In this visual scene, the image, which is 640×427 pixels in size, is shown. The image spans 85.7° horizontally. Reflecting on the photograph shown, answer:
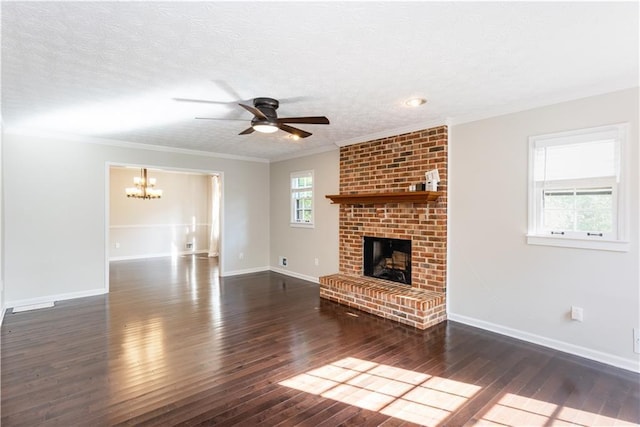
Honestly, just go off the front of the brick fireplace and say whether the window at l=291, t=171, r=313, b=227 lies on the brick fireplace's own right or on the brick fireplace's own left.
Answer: on the brick fireplace's own right

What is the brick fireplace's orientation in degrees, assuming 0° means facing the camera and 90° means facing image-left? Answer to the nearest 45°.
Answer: approximately 45°

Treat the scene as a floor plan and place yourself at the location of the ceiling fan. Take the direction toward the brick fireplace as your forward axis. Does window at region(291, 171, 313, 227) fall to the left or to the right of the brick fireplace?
left

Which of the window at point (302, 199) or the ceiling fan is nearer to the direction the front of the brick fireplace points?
the ceiling fan

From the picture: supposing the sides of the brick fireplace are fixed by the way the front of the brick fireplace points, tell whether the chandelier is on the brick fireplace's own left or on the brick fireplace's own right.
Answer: on the brick fireplace's own right

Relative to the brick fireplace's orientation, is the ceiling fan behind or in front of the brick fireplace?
in front
